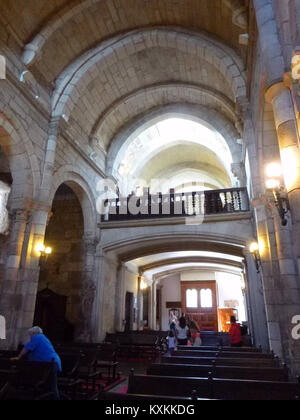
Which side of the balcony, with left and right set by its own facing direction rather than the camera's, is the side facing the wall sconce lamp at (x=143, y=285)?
back

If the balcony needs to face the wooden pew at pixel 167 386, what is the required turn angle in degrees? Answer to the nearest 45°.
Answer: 0° — it already faces it

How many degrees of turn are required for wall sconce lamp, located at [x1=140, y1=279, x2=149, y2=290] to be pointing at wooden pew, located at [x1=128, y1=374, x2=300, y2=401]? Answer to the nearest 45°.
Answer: approximately 45° to its right

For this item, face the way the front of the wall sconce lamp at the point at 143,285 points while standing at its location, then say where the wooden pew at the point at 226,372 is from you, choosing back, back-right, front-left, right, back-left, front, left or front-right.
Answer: front-right

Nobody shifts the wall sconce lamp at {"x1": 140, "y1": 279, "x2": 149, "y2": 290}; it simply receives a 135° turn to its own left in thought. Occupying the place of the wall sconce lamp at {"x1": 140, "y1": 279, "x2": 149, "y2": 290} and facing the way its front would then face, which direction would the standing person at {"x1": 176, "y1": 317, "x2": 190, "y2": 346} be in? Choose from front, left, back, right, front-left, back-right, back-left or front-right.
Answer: back

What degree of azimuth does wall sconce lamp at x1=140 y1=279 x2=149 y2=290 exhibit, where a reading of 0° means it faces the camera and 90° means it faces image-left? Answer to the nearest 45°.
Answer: approximately 315°

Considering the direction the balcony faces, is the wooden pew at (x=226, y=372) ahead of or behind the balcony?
ahead

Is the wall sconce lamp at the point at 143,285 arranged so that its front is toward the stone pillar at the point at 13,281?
no

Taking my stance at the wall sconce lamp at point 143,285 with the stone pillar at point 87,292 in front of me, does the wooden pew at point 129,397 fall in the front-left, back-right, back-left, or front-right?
front-left

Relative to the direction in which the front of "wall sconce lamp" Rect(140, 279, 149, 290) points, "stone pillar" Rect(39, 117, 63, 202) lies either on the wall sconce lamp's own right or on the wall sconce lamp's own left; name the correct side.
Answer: on the wall sconce lamp's own right

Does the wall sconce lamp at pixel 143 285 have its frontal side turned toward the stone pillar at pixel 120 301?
no

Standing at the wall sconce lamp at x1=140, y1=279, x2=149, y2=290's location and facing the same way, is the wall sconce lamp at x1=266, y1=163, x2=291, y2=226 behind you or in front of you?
in front

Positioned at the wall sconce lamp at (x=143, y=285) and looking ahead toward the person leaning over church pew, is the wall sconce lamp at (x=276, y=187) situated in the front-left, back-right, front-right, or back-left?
front-left

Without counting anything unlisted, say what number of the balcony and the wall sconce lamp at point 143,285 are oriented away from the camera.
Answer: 0

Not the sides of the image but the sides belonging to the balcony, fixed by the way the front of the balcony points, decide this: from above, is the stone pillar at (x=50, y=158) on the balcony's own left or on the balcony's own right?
on the balcony's own right

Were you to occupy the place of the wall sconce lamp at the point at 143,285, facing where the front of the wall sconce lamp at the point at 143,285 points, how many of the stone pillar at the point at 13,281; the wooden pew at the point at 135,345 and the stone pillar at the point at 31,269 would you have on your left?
0

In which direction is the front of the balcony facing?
toward the camera
